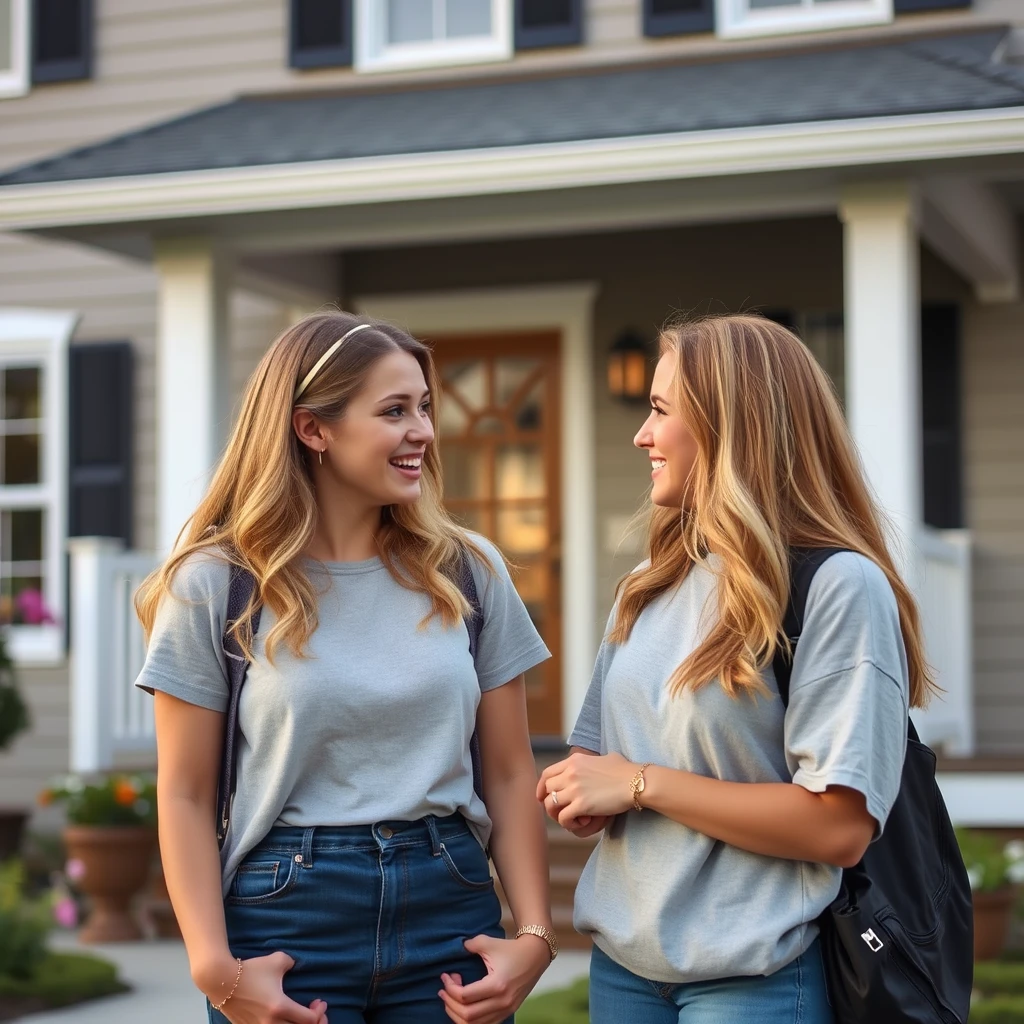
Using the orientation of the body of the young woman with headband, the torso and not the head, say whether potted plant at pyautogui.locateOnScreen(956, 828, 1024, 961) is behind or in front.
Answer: behind

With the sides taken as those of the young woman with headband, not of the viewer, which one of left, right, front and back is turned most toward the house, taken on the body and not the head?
back

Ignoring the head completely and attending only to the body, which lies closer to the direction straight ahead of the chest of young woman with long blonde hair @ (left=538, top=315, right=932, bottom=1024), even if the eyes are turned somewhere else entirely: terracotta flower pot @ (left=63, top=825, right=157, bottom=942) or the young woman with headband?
the young woman with headband

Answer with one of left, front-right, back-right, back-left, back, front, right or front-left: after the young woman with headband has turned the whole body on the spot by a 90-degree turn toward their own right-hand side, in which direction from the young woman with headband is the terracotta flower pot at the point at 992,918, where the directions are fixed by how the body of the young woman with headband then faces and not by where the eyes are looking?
back-right

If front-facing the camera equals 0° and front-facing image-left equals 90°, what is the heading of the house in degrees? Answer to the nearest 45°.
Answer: approximately 0°

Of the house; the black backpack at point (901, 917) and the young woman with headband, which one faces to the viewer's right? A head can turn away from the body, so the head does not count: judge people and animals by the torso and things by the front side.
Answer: the black backpack

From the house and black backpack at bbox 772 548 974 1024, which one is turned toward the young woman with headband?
the house

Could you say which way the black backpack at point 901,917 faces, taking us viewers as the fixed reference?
facing to the right of the viewer

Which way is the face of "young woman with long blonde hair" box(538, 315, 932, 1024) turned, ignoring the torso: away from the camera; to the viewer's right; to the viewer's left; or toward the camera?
to the viewer's left
